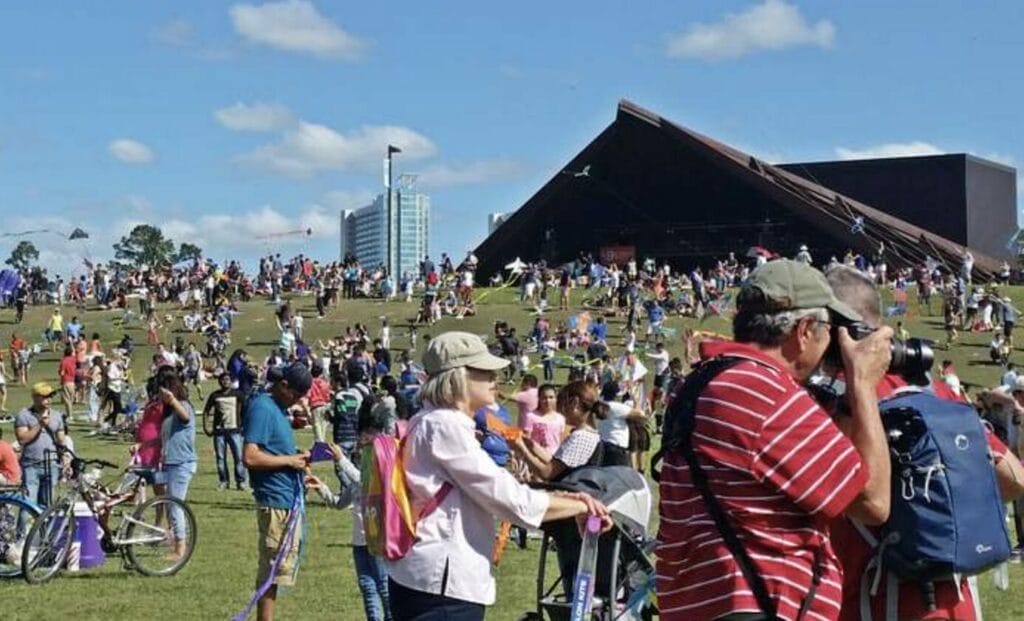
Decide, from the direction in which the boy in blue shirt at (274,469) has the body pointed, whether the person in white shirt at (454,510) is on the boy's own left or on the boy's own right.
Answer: on the boy's own right

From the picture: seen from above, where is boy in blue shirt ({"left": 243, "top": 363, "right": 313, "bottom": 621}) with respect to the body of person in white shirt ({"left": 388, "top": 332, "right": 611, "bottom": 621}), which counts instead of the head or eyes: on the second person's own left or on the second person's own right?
on the second person's own left

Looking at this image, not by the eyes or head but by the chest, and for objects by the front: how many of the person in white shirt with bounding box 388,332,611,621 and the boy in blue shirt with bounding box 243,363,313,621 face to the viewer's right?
2

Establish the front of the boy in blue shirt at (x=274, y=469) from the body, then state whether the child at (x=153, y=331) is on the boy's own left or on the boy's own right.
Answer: on the boy's own left

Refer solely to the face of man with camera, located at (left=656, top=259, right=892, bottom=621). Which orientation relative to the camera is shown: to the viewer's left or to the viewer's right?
to the viewer's right

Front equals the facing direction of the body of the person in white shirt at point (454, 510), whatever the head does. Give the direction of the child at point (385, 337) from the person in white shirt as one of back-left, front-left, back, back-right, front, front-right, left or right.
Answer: left

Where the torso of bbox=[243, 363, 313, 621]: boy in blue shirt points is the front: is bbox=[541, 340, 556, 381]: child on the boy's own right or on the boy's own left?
on the boy's own left

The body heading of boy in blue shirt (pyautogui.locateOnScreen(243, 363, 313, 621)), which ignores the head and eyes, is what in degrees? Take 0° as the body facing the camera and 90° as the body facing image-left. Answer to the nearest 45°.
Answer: approximately 270°

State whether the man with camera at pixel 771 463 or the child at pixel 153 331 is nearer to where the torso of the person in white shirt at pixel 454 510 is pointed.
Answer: the man with camera

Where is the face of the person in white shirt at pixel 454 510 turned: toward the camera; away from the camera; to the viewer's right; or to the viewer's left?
to the viewer's right

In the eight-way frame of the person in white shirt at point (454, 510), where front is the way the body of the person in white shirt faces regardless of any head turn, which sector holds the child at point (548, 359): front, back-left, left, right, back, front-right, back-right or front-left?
left

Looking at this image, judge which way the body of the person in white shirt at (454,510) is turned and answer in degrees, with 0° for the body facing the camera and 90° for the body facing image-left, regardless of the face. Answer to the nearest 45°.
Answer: approximately 270°

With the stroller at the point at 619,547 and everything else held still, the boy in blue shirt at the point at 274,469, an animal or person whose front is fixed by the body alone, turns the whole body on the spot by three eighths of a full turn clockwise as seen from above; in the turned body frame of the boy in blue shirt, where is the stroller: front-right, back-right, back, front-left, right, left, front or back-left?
left

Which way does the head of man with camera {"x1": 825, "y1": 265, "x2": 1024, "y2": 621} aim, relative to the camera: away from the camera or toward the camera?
away from the camera
